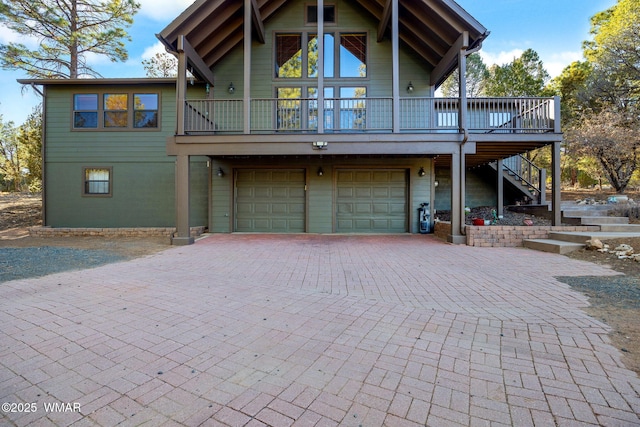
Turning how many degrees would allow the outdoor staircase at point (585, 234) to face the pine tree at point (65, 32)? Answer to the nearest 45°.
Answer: approximately 45° to its right

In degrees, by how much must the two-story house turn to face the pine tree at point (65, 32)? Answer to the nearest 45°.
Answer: approximately 135° to its right

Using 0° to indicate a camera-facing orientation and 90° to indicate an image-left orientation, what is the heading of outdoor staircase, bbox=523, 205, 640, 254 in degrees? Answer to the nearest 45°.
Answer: approximately 45°

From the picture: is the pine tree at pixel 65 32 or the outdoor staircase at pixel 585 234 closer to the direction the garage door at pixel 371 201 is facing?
the outdoor staircase

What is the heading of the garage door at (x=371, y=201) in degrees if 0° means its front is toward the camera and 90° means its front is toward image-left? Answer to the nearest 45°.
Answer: approximately 0°

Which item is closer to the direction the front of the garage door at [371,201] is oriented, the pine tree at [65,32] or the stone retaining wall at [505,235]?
the stone retaining wall

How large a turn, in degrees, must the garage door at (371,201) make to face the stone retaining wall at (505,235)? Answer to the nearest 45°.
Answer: approximately 45° to its left
